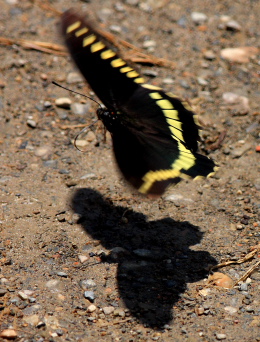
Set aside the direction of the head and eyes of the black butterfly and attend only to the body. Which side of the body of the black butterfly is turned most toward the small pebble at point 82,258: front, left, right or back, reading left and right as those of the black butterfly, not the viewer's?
left

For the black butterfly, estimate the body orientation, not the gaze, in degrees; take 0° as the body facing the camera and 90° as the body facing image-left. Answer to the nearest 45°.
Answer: approximately 90°

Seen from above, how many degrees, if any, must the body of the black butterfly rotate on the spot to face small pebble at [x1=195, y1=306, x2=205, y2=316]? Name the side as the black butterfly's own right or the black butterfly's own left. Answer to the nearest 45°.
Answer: approximately 135° to the black butterfly's own left

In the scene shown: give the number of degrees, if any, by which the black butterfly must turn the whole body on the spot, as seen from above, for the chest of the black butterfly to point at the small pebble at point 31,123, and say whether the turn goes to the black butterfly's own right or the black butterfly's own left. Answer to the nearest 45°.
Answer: approximately 45° to the black butterfly's own right

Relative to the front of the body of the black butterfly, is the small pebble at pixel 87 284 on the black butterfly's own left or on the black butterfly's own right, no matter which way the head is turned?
on the black butterfly's own left

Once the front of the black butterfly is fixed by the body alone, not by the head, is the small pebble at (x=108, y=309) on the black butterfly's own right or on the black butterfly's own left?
on the black butterfly's own left

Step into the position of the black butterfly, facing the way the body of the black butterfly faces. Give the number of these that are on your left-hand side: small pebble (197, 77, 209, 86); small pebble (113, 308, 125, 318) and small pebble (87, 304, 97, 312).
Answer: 2

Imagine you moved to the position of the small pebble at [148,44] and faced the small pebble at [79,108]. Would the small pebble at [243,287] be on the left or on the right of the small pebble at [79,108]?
left

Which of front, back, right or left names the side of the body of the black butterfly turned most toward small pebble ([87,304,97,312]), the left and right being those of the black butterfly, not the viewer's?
left

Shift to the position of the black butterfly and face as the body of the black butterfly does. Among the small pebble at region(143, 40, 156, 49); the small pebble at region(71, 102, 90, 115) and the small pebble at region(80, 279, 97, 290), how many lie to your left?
1
